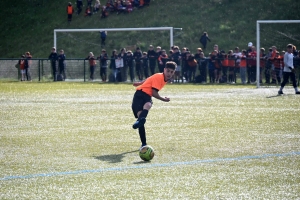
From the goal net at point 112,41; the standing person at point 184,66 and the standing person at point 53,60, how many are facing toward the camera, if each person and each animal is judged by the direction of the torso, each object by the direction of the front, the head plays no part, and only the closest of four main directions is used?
3

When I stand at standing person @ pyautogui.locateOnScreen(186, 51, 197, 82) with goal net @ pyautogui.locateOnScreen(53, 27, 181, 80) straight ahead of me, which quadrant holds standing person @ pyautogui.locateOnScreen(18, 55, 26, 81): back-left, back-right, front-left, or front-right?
front-left

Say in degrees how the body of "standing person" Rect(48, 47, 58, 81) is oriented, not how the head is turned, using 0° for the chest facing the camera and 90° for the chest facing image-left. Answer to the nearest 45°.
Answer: approximately 0°

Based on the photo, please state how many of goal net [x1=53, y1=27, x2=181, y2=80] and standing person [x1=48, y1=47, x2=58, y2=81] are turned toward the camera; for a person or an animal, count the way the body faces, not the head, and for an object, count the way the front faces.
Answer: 2

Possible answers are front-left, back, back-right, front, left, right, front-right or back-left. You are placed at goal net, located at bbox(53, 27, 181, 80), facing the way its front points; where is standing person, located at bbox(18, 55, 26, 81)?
front-right

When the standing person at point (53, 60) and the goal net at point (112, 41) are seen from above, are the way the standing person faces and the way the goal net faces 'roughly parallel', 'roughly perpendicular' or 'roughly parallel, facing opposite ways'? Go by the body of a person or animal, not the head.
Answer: roughly parallel

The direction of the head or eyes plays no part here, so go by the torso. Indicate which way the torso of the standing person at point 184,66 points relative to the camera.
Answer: toward the camera

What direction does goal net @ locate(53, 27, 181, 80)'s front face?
toward the camera

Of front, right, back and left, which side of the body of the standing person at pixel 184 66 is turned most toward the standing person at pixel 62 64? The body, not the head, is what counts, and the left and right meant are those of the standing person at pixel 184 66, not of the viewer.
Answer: right

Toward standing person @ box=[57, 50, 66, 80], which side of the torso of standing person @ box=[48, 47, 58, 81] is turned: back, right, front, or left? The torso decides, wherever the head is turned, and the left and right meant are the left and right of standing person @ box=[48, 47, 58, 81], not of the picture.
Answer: left

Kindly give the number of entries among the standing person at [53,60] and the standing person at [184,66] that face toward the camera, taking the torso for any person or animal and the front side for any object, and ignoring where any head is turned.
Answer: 2
